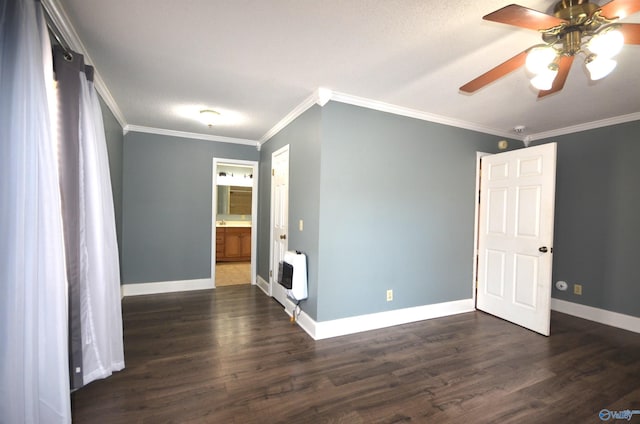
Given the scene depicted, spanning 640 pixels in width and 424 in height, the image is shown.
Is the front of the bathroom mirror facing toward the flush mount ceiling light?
yes

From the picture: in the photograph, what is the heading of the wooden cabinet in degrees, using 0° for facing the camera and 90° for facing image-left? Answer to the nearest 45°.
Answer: approximately 0°

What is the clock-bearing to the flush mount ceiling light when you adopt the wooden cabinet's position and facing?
The flush mount ceiling light is roughly at 12 o'clock from the wooden cabinet.

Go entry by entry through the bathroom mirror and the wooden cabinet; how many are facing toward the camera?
2

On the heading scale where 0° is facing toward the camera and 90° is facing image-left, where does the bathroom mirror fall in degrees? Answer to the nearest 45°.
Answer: approximately 0°
